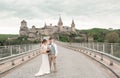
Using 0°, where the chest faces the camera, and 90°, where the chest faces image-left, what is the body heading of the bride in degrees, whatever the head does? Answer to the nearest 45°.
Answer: approximately 270°
